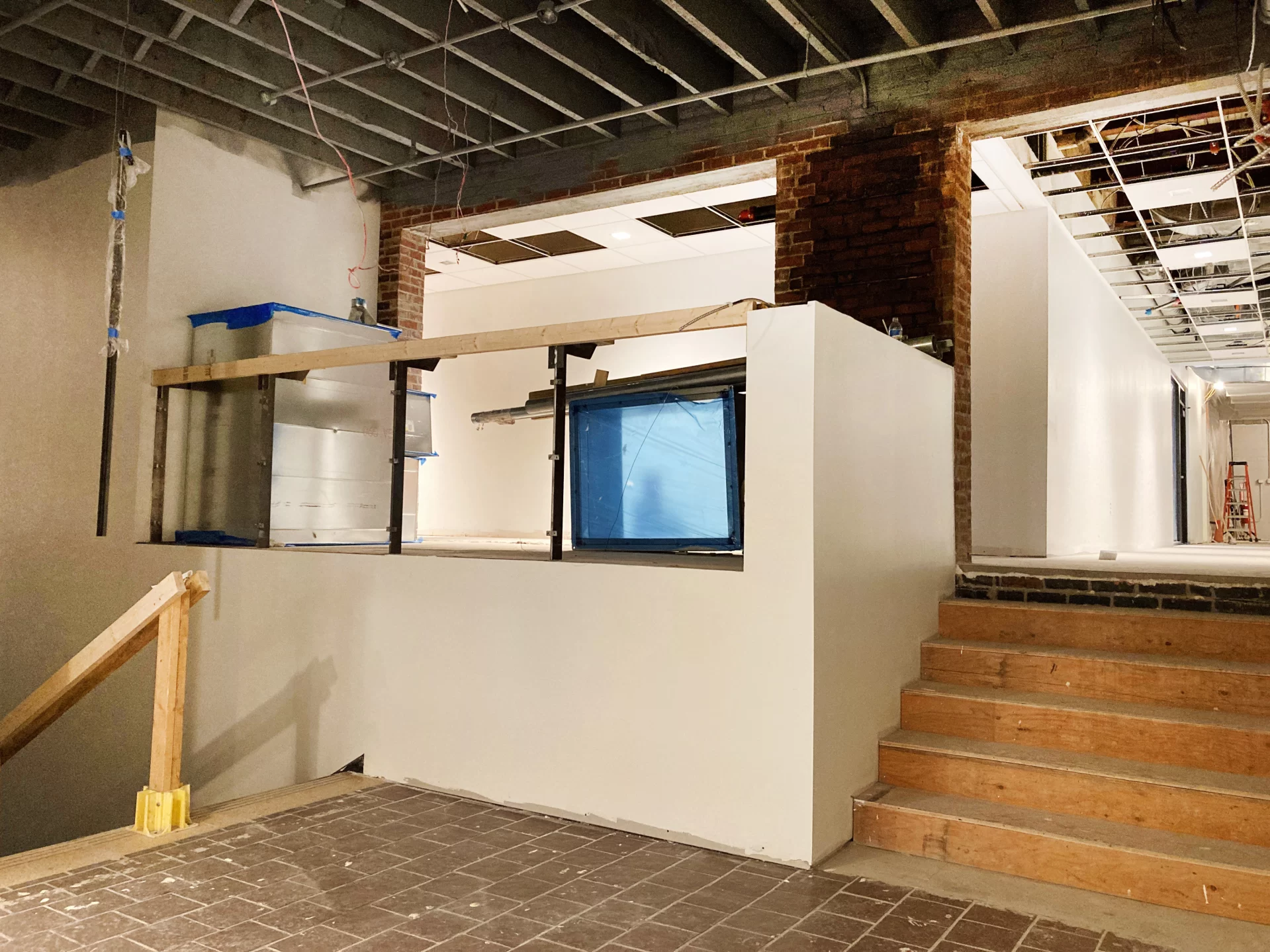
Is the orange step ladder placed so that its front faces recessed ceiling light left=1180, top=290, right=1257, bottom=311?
yes

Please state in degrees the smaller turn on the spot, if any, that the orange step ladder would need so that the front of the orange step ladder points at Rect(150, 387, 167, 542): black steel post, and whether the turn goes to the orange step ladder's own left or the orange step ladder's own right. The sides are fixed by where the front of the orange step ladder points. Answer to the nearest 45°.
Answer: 0° — it already faces it

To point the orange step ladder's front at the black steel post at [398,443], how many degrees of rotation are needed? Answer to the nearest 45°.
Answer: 0° — it already faces it

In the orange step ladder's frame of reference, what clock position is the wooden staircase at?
The wooden staircase is roughly at 12 o'clock from the orange step ladder.

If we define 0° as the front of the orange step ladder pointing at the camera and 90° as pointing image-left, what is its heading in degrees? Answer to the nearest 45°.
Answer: approximately 0°

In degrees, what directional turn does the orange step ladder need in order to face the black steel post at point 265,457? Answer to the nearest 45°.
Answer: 0° — it already faces it
